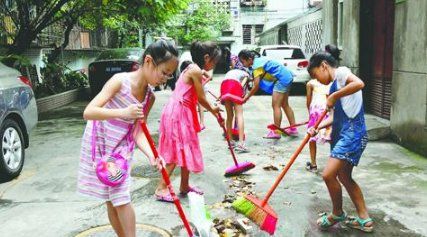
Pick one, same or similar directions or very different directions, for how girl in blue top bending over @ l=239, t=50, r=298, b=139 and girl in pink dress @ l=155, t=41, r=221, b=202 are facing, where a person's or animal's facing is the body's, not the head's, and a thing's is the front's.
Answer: very different directions

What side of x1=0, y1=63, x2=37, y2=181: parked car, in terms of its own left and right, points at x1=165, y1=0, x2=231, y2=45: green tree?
back

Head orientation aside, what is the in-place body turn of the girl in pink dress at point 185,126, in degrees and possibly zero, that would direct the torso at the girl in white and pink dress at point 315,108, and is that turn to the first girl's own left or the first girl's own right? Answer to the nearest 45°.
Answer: approximately 45° to the first girl's own left

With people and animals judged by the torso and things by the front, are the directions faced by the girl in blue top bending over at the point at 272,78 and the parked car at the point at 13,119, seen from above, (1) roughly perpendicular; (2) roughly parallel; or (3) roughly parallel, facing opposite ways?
roughly perpendicular

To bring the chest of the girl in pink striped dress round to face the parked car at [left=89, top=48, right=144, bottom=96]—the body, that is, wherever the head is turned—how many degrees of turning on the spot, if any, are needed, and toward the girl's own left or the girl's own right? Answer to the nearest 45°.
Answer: approximately 135° to the girl's own left

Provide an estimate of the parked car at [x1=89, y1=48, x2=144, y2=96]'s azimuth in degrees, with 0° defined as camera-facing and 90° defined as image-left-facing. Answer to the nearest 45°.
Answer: approximately 180°

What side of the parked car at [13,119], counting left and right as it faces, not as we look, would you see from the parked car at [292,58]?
back

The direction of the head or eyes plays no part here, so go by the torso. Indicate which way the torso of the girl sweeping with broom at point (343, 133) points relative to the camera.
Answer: to the viewer's left

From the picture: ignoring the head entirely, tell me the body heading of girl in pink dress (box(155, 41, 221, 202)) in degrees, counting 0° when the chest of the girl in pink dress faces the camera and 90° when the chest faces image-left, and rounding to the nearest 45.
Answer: approximately 270°

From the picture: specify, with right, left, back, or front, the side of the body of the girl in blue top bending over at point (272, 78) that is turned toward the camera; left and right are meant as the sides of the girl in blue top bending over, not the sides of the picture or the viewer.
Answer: left
